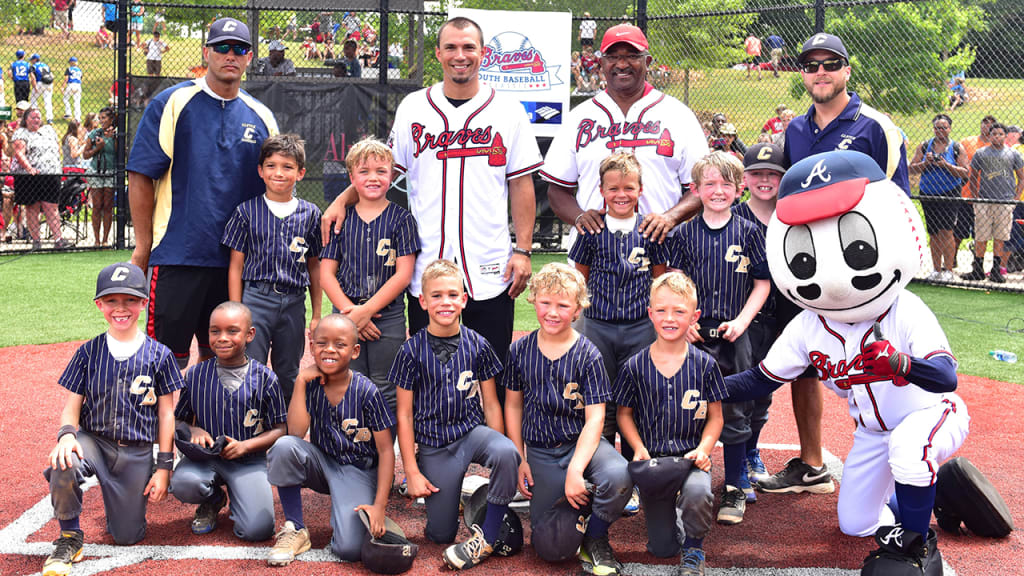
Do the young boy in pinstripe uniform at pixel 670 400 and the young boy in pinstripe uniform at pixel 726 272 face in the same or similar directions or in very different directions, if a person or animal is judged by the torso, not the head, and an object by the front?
same or similar directions

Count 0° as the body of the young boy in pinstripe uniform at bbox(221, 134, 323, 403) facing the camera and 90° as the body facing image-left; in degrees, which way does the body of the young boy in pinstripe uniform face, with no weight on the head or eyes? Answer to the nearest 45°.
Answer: approximately 0°

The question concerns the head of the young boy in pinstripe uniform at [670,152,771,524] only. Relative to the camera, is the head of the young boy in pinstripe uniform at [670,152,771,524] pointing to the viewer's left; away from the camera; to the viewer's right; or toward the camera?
toward the camera

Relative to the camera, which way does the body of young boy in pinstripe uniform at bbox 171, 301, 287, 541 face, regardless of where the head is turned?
toward the camera

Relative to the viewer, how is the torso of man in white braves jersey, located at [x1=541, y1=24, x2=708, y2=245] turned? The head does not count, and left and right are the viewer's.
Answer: facing the viewer

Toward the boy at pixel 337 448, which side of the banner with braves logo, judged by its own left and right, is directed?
front

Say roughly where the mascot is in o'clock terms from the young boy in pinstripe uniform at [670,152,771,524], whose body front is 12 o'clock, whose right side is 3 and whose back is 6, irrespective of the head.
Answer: The mascot is roughly at 11 o'clock from the young boy in pinstripe uniform.

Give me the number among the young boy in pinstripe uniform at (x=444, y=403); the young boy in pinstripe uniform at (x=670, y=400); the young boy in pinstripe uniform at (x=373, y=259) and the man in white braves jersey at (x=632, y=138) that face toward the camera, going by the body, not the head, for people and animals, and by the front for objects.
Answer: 4

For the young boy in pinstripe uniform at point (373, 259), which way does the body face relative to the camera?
toward the camera

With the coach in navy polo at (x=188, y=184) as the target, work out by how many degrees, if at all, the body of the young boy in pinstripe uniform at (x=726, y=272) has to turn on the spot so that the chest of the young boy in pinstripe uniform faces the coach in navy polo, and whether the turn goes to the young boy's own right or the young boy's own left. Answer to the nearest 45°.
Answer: approximately 90° to the young boy's own right

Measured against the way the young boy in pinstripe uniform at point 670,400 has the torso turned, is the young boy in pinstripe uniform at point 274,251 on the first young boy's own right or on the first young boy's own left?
on the first young boy's own right

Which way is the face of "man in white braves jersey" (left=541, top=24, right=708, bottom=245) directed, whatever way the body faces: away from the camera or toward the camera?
toward the camera

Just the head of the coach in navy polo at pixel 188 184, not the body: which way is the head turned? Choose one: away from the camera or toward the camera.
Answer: toward the camera

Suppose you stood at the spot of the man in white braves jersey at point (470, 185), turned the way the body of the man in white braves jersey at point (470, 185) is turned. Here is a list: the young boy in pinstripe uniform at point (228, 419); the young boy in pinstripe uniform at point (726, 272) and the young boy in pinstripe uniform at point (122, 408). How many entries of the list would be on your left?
1

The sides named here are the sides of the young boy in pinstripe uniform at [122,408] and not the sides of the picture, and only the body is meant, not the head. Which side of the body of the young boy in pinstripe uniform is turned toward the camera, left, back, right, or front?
front

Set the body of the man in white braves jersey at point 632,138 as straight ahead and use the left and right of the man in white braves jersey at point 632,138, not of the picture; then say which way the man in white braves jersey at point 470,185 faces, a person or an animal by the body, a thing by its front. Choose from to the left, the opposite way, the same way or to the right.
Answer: the same way
